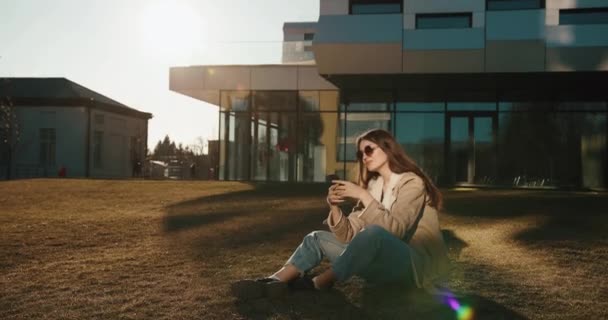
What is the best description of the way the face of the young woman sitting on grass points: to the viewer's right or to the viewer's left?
to the viewer's left

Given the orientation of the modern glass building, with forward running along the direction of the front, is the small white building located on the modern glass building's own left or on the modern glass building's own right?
on the modern glass building's own right

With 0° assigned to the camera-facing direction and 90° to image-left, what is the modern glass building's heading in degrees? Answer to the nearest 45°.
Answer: approximately 0°

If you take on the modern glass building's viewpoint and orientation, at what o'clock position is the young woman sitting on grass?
The young woman sitting on grass is roughly at 12 o'clock from the modern glass building.
